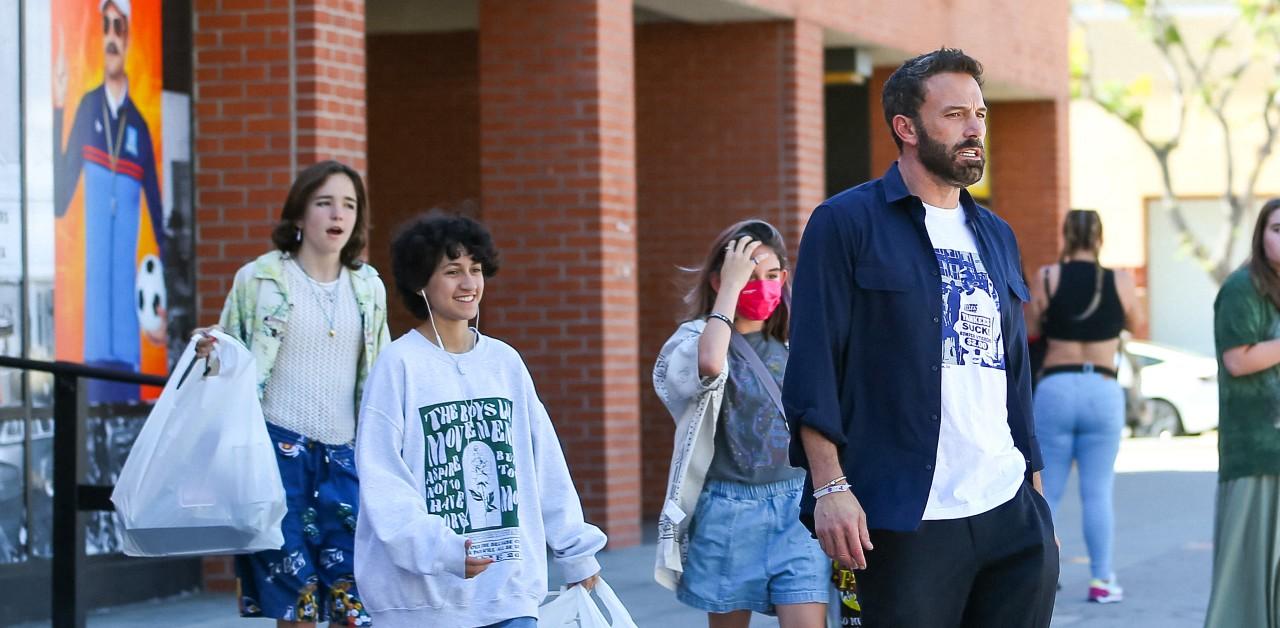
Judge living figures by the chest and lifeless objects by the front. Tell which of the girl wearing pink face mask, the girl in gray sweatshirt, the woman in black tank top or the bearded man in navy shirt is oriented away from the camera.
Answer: the woman in black tank top

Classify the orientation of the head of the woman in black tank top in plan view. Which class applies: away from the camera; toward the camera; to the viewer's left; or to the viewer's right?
away from the camera

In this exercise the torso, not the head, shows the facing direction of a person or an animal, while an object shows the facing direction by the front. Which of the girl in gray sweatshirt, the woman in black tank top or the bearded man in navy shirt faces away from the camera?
the woman in black tank top

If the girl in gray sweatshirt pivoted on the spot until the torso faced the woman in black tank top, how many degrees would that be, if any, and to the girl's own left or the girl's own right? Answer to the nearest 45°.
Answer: approximately 90° to the girl's own left

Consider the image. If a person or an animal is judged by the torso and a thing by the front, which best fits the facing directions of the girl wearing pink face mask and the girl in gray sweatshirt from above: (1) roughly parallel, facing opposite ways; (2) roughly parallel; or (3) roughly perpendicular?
roughly parallel

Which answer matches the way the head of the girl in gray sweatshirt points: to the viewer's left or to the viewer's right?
to the viewer's right

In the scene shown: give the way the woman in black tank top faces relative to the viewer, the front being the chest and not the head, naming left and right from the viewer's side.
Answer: facing away from the viewer

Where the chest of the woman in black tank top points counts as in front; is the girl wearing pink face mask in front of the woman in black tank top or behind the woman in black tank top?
behind

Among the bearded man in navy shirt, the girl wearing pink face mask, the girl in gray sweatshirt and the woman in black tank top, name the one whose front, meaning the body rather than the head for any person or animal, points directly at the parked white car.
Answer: the woman in black tank top

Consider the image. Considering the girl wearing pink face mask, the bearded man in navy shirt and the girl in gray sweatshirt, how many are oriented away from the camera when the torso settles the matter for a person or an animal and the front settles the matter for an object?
0

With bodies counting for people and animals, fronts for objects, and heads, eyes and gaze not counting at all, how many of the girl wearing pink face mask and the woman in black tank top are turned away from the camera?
1

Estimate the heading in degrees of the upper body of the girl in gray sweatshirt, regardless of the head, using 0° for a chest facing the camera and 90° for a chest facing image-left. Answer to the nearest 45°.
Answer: approximately 315°

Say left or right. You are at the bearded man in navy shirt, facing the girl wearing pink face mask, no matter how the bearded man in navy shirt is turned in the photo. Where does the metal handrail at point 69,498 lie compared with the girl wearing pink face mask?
left

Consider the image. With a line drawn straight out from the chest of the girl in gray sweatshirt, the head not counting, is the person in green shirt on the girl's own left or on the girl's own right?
on the girl's own left

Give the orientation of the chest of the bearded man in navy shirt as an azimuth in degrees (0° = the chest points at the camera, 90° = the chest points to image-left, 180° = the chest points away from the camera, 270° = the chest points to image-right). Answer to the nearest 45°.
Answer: approximately 315°

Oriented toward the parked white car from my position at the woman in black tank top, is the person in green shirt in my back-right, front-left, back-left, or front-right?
back-right

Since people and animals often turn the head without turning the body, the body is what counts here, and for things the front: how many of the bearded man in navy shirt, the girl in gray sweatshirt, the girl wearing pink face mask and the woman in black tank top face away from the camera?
1

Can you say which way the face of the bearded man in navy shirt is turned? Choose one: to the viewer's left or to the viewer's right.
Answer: to the viewer's right
